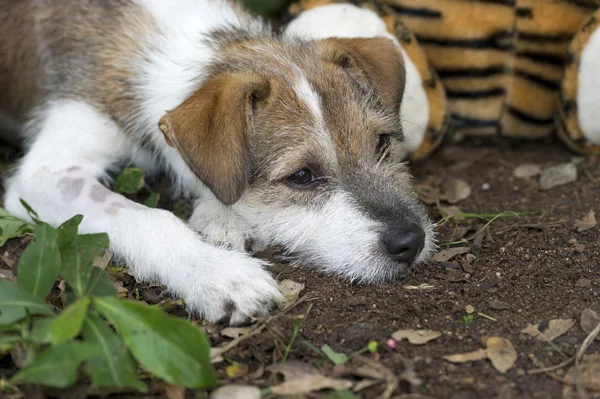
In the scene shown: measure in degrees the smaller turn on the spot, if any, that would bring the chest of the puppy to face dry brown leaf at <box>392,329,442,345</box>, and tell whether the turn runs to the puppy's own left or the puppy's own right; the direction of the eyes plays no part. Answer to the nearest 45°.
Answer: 0° — it already faces it

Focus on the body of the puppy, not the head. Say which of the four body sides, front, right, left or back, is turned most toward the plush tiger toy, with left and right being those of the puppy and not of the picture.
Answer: left

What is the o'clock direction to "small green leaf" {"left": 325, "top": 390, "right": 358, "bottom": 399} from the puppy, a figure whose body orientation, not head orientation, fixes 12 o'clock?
The small green leaf is roughly at 1 o'clock from the puppy.

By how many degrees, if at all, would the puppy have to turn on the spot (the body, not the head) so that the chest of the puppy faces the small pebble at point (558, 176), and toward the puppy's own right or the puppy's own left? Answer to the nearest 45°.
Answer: approximately 45° to the puppy's own left

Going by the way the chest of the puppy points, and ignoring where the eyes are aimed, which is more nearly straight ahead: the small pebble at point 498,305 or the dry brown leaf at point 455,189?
the small pebble

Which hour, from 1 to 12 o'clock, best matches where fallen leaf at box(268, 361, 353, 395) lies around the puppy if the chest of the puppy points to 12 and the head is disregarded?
The fallen leaf is roughly at 1 o'clock from the puppy.

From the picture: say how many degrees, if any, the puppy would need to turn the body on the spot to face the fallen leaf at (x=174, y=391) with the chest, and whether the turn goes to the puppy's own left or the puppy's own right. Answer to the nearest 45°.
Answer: approximately 45° to the puppy's own right

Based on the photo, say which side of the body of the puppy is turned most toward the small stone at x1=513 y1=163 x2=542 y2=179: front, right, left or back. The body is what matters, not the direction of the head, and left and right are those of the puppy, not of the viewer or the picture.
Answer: left
